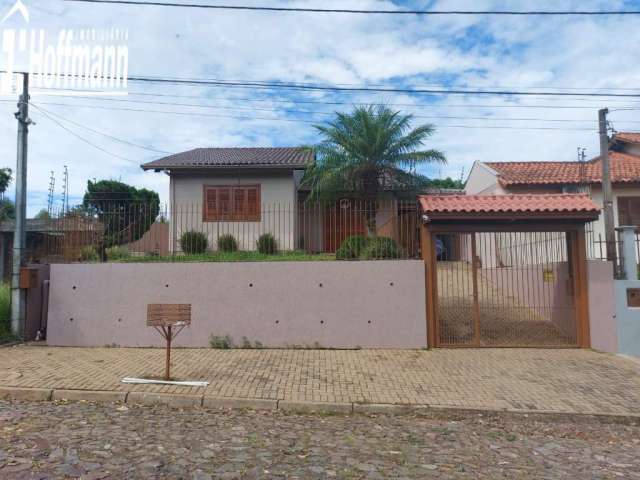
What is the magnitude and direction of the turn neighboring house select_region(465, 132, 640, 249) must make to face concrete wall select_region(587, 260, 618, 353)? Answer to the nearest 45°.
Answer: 0° — it already faces it

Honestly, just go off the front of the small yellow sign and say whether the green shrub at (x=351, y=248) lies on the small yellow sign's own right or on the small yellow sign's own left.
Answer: on the small yellow sign's own right

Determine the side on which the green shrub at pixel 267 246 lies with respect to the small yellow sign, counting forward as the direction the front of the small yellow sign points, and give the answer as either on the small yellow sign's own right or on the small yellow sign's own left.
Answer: on the small yellow sign's own right

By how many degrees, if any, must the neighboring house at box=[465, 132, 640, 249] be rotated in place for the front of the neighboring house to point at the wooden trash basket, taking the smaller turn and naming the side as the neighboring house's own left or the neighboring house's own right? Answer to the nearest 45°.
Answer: approximately 45° to the neighboring house's own right

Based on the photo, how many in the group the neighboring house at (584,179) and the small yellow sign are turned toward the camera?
2

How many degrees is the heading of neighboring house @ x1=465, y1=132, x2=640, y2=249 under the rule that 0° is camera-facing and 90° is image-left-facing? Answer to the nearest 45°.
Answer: approximately 0°
